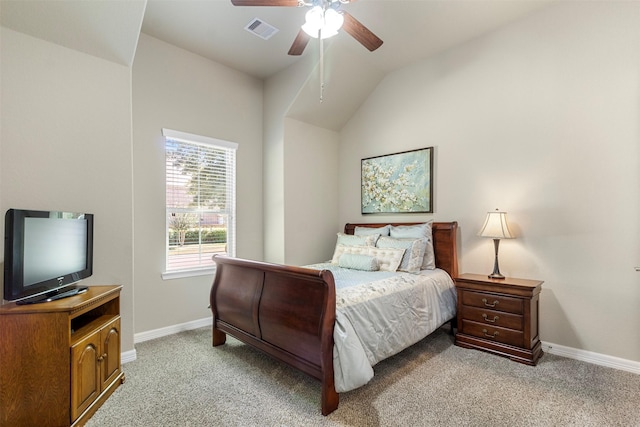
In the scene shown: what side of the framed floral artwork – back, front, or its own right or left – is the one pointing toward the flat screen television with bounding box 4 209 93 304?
front

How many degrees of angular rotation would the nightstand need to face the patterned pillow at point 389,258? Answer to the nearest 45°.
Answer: approximately 45° to its right

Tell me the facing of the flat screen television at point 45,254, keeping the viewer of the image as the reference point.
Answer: facing the viewer and to the right of the viewer
